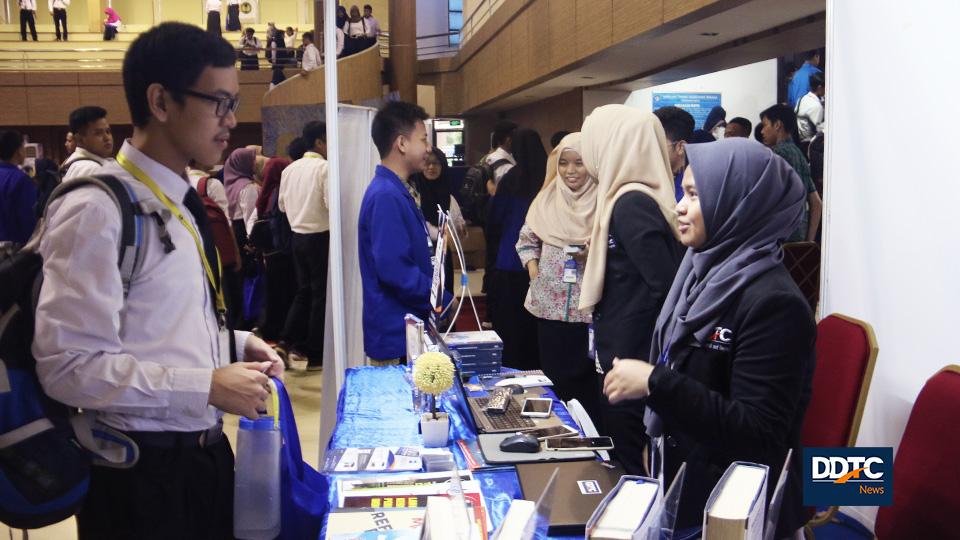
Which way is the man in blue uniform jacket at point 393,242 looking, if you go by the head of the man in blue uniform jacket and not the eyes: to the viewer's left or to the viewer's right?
to the viewer's right

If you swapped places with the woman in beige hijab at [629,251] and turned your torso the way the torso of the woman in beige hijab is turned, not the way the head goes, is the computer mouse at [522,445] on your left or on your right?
on your left

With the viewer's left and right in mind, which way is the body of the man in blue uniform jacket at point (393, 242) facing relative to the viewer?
facing to the right of the viewer

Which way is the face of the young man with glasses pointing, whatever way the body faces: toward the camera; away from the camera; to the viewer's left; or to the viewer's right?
to the viewer's right

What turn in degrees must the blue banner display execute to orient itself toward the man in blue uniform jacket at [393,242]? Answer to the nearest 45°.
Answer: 0° — it already faces them

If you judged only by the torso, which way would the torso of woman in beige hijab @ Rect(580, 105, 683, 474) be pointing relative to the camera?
to the viewer's left

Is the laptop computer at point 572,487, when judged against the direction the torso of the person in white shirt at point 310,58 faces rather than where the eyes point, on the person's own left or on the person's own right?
on the person's own left

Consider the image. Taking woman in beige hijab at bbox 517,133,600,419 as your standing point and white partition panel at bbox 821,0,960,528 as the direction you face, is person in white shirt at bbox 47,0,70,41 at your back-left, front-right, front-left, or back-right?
back-left

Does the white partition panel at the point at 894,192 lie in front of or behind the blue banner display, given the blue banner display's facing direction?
in front

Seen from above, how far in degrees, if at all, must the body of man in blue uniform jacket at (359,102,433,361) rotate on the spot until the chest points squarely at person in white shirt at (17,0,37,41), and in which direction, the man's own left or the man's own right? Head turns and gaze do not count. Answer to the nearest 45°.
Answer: approximately 135° to the man's own left

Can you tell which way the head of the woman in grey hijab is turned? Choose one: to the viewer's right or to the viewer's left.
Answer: to the viewer's left

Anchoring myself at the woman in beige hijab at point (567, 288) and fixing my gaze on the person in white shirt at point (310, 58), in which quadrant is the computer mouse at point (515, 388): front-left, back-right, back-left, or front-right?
back-left
